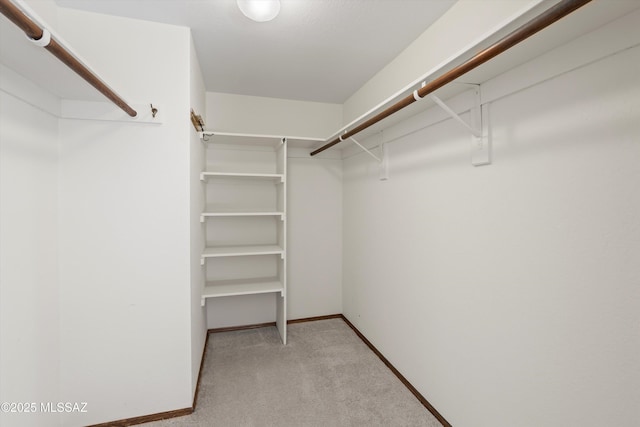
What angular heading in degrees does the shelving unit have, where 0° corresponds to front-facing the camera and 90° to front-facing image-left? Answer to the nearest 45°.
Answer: approximately 0°

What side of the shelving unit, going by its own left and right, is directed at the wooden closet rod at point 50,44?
front

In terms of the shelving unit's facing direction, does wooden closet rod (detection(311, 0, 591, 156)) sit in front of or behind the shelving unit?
in front

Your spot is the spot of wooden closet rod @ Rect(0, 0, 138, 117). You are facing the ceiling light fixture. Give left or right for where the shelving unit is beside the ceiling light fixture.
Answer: left

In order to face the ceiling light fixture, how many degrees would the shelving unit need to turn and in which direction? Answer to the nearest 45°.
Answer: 0° — it already faces it
